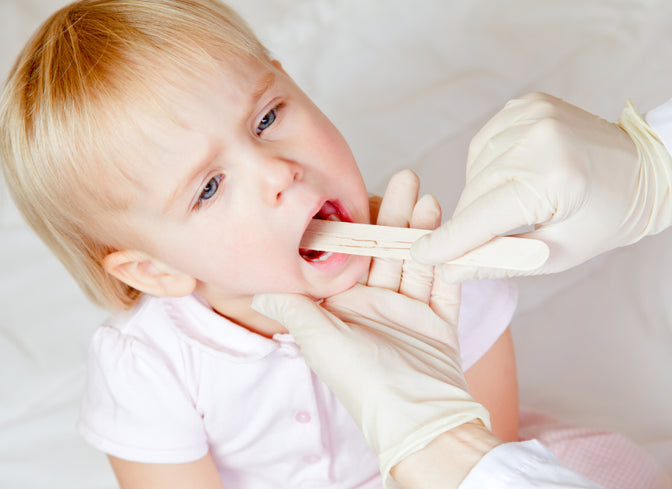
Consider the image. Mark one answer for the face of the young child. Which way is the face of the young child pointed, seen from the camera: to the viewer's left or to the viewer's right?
to the viewer's right
